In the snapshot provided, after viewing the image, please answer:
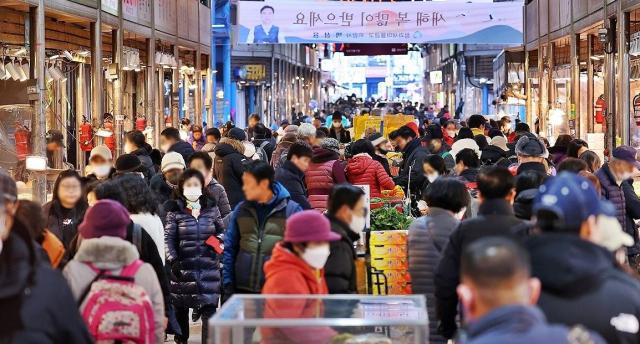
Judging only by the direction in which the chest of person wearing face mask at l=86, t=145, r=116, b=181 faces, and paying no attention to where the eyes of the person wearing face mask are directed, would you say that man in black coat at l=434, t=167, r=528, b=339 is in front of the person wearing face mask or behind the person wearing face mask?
in front

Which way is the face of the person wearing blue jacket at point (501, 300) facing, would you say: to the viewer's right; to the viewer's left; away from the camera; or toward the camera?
away from the camera

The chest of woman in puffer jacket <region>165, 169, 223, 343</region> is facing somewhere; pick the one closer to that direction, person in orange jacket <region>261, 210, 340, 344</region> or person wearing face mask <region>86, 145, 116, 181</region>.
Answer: the person in orange jacket

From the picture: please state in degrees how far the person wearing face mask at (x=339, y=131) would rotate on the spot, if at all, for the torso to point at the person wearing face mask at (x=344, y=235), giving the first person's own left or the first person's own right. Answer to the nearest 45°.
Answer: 0° — they already face them

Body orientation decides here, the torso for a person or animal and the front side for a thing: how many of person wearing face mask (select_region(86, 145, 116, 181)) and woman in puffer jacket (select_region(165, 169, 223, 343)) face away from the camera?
0

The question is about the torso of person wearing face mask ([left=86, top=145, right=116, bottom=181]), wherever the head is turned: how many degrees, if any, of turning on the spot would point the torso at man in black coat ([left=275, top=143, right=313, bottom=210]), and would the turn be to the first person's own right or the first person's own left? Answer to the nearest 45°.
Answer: approximately 90° to the first person's own left

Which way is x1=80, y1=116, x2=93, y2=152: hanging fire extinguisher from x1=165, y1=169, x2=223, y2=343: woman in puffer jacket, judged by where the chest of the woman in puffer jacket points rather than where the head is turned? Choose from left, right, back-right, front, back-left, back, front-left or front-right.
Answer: back

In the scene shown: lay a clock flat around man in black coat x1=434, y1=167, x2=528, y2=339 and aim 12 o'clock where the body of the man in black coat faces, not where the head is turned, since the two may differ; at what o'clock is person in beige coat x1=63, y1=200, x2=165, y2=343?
The person in beige coat is roughly at 9 o'clock from the man in black coat.

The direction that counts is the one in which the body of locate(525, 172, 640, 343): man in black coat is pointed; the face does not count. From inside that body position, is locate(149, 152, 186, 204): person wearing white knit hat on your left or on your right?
on your left

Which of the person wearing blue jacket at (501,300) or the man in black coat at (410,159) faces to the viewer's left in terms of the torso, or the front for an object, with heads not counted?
the man in black coat

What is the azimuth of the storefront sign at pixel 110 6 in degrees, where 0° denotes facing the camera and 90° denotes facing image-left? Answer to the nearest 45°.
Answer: approximately 315°

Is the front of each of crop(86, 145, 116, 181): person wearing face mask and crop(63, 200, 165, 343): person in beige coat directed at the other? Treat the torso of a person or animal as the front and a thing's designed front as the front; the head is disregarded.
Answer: yes

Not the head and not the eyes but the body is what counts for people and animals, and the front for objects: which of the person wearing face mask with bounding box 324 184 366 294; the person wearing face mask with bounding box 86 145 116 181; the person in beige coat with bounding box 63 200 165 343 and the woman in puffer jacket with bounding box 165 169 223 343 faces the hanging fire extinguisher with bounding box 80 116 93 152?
the person in beige coat
